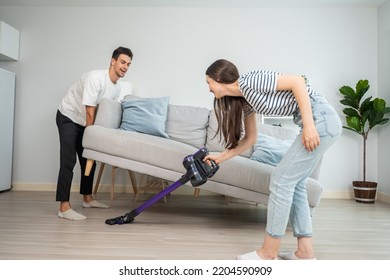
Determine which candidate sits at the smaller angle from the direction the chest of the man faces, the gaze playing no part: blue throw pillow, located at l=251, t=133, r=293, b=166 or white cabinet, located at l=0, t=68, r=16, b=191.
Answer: the blue throw pillow

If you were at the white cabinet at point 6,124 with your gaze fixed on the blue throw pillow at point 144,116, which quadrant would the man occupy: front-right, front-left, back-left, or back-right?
front-right

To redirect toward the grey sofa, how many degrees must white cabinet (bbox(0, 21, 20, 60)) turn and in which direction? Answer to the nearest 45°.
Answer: approximately 45° to its right

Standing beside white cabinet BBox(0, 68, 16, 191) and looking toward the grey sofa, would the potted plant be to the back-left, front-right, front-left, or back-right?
front-left

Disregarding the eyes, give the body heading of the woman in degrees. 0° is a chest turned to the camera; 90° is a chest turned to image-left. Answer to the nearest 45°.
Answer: approximately 90°

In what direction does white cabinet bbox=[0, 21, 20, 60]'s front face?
to the viewer's right

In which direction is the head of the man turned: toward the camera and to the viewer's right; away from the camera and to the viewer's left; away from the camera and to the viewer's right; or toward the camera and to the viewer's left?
toward the camera and to the viewer's right

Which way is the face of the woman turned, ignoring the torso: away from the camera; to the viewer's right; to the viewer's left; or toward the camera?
to the viewer's left

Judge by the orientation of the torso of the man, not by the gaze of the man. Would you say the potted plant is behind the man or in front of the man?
in front

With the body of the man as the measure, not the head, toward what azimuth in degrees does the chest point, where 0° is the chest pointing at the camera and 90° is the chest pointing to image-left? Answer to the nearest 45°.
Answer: approximately 270°
